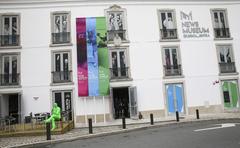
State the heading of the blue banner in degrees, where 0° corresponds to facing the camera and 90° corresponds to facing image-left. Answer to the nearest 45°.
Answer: approximately 0°

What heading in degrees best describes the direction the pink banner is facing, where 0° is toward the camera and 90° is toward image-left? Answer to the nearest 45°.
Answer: approximately 0°

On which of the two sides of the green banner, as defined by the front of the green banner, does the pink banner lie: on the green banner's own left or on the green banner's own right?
on the green banner's own right

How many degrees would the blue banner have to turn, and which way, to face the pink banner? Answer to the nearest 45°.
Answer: approximately 90° to its right

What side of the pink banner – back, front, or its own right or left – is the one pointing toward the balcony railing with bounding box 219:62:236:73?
left

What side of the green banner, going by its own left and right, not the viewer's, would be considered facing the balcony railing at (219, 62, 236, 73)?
left

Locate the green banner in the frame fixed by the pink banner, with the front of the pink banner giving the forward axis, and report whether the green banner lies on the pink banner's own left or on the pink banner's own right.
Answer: on the pink banner's own left
